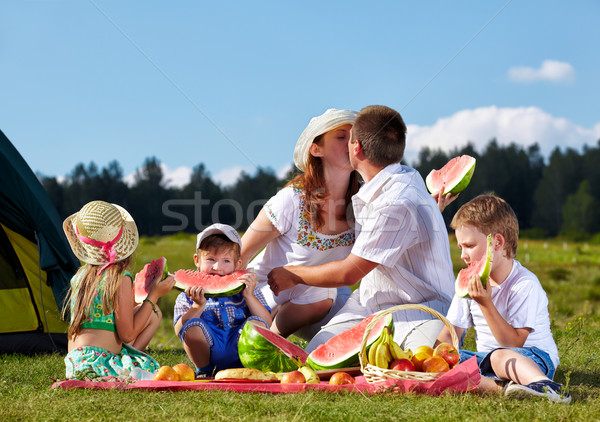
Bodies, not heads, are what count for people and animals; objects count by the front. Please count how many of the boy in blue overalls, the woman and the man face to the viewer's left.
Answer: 1

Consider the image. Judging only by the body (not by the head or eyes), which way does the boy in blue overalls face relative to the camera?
toward the camera

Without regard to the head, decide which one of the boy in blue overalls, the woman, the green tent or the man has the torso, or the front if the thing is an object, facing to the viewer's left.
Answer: the man

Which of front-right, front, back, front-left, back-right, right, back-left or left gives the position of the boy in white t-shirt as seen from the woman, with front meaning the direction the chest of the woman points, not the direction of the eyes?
front

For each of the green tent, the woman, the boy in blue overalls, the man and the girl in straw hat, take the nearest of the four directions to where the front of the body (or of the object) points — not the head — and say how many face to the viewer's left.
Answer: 1

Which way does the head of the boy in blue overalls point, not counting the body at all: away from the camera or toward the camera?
toward the camera

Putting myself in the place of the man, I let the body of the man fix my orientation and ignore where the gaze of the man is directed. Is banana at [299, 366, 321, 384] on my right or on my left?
on my left

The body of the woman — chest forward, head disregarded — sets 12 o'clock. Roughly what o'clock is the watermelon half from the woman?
The watermelon half is roughly at 2 o'clock from the woman.

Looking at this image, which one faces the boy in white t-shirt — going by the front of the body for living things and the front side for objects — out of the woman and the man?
the woman

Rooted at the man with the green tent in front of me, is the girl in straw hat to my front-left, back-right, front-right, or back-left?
front-left

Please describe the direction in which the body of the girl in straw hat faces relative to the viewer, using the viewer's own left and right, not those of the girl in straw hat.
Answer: facing away from the viewer and to the right of the viewer

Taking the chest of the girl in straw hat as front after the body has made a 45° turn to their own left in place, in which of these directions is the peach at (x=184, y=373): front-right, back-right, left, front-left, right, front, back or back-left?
back-right

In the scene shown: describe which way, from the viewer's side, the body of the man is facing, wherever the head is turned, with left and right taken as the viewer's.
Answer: facing to the left of the viewer

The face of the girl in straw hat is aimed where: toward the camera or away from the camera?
away from the camera
